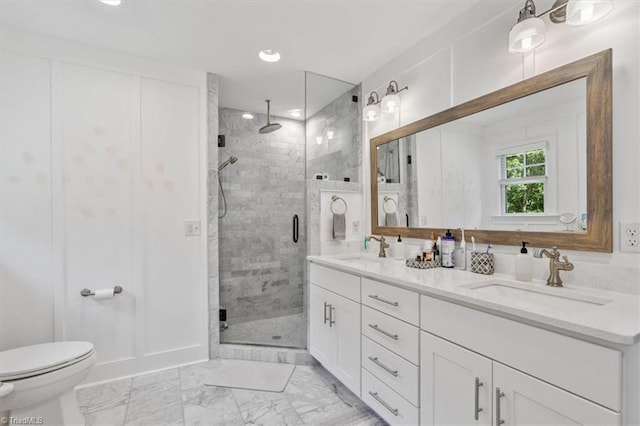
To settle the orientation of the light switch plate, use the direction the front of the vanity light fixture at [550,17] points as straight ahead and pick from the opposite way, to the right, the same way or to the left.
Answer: to the left

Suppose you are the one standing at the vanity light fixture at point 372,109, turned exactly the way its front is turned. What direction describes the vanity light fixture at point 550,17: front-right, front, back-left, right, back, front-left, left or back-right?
left

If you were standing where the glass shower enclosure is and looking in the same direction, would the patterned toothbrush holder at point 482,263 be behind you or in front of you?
in front

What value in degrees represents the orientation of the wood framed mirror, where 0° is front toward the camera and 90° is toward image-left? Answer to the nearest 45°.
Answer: approximately 45°

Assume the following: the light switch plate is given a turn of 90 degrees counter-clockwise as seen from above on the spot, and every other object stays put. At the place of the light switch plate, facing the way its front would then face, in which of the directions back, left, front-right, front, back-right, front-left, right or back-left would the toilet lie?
back-right

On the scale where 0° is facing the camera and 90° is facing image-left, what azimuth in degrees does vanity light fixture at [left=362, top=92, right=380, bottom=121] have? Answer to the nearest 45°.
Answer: approximately 45°

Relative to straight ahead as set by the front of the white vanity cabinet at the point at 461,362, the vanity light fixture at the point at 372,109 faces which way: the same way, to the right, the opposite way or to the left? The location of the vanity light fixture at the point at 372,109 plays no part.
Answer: the same way

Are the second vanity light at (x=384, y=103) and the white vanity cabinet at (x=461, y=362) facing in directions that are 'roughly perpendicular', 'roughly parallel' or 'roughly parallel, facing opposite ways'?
roughly parallel

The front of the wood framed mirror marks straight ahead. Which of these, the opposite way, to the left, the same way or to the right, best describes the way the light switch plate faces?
to the left

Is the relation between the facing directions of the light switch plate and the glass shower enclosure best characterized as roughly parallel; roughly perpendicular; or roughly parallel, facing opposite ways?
roughly parallel

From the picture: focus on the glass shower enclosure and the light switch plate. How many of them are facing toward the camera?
2

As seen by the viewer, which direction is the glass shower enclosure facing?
toward the camera

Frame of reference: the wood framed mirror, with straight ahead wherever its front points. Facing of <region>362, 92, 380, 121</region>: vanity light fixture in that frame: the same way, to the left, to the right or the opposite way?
the same way

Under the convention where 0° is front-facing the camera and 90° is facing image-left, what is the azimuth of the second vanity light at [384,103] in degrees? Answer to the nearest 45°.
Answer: approximately 45°

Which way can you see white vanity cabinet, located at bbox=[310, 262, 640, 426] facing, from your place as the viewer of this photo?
facing the viewer and to the left of the viewer
